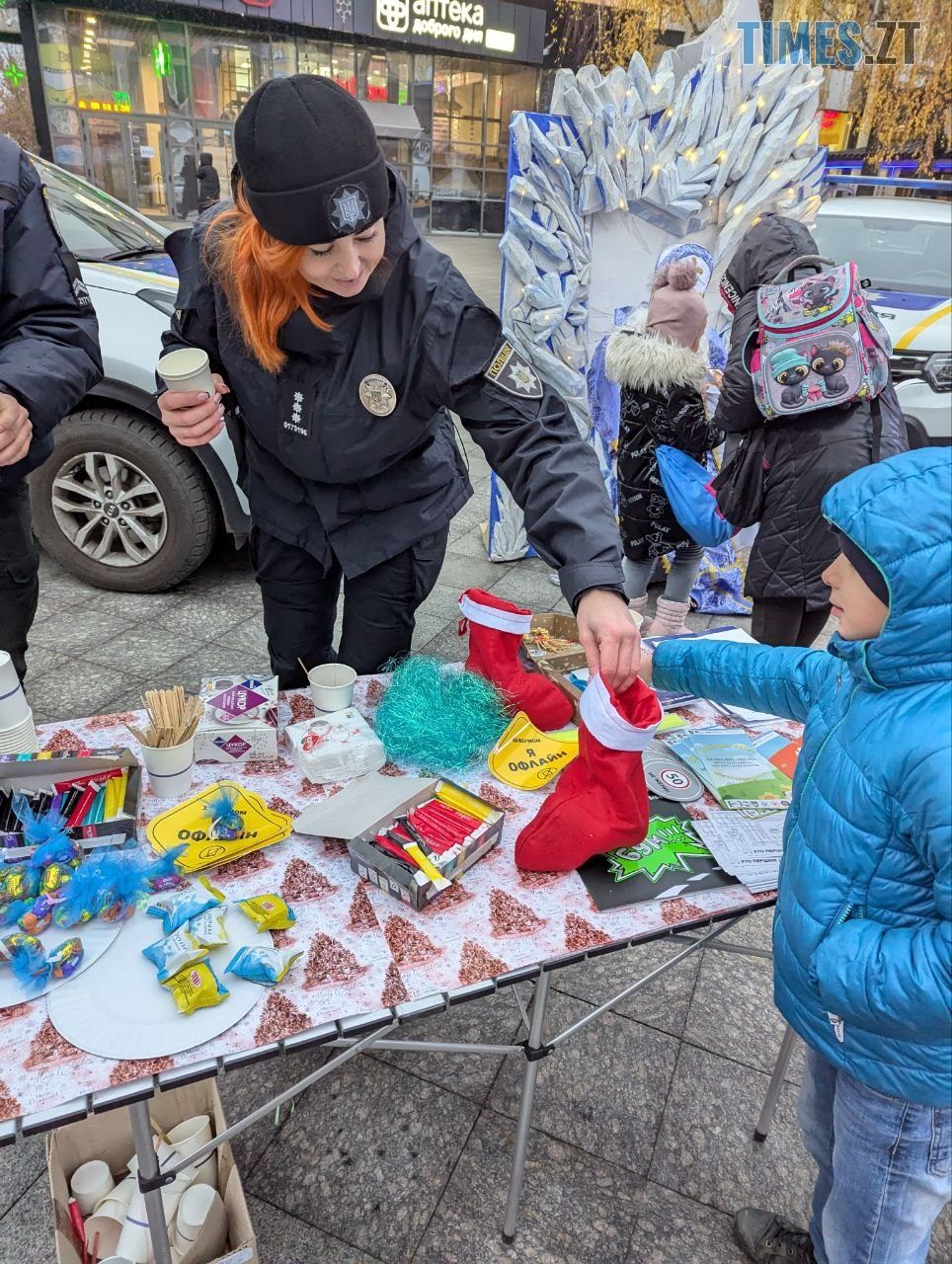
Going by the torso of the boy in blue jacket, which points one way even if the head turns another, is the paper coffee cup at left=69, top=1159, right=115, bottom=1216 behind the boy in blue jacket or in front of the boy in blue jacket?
in front

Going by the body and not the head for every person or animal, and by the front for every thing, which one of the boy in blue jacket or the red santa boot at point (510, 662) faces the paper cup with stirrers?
the boy in blue jacket

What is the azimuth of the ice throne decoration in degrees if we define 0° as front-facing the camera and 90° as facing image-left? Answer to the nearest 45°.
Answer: approximately 0°

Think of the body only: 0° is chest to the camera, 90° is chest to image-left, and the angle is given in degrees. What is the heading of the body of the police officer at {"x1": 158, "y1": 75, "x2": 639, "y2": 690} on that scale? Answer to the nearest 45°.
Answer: approximately 0°

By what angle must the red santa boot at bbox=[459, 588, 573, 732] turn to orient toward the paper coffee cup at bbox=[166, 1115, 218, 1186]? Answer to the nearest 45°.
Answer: approximately 90° to its right

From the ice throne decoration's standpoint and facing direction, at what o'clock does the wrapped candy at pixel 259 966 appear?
The wrapped candy is roughly at 12 o'clock from the ice throne decoration.

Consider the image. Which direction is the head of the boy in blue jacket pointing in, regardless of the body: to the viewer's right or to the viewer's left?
to the viewer's left

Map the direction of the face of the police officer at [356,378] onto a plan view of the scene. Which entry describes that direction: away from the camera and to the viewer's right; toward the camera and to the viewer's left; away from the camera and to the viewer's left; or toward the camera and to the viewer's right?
toward the camera and to the viewer's right

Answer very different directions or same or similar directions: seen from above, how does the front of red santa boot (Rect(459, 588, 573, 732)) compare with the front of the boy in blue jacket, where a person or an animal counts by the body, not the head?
very different directions

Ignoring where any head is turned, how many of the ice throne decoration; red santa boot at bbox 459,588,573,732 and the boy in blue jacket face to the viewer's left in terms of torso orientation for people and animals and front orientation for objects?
1

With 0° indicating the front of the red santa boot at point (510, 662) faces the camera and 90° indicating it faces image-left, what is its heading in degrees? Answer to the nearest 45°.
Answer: approximately 315°

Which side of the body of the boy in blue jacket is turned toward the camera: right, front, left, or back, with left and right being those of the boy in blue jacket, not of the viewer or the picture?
left

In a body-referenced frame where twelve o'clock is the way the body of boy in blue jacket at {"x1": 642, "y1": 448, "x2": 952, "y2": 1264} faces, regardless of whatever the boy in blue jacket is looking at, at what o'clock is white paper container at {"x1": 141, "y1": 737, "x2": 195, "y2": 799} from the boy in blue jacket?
The white paper container is roughly at 12 o'clock from the boy in blue jacket.
